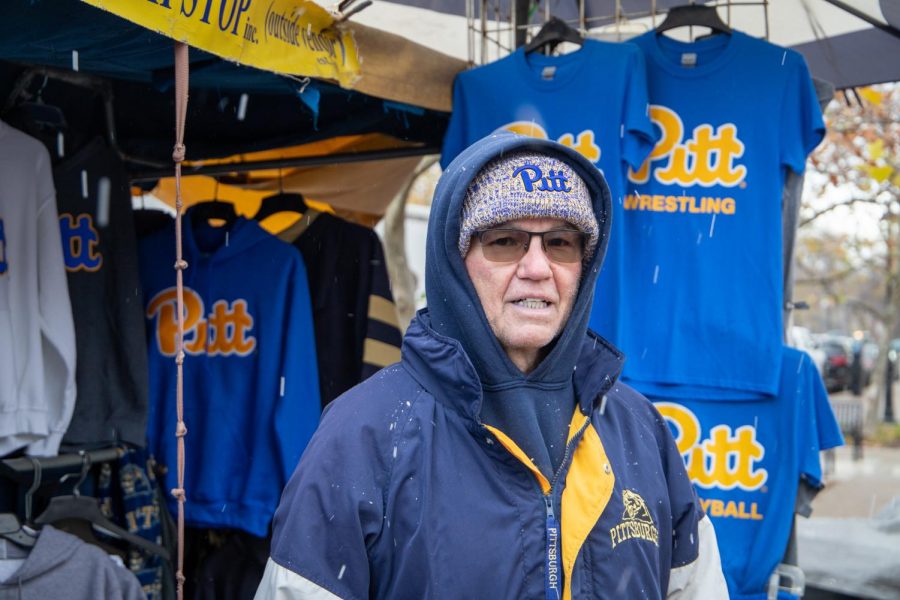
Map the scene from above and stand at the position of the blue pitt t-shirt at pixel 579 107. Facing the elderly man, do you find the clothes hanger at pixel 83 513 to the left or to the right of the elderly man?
right

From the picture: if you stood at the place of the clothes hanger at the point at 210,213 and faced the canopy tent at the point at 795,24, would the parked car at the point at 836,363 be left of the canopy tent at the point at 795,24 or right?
left

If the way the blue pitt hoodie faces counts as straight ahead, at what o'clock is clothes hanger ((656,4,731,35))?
The clothes hanger is roughly at 8 o'clock from the blue pitt hoodie.

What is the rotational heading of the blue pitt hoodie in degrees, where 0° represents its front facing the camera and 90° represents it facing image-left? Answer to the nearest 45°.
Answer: approximately 45°

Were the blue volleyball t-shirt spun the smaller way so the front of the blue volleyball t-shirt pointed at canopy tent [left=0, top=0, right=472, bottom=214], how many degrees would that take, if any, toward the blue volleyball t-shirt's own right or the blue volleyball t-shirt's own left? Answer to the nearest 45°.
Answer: approximately 90° to the blue volleyball t-shirt's own right

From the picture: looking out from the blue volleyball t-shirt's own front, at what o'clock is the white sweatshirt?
The white sweatshirt is roughly at 2 o'clock from the blue volleyball t-shirt.

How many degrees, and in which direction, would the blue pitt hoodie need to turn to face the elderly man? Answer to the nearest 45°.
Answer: approximately 45° to its left

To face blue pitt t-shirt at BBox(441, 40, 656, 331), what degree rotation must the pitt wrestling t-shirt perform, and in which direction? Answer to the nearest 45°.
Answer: approximately 90° to its right
